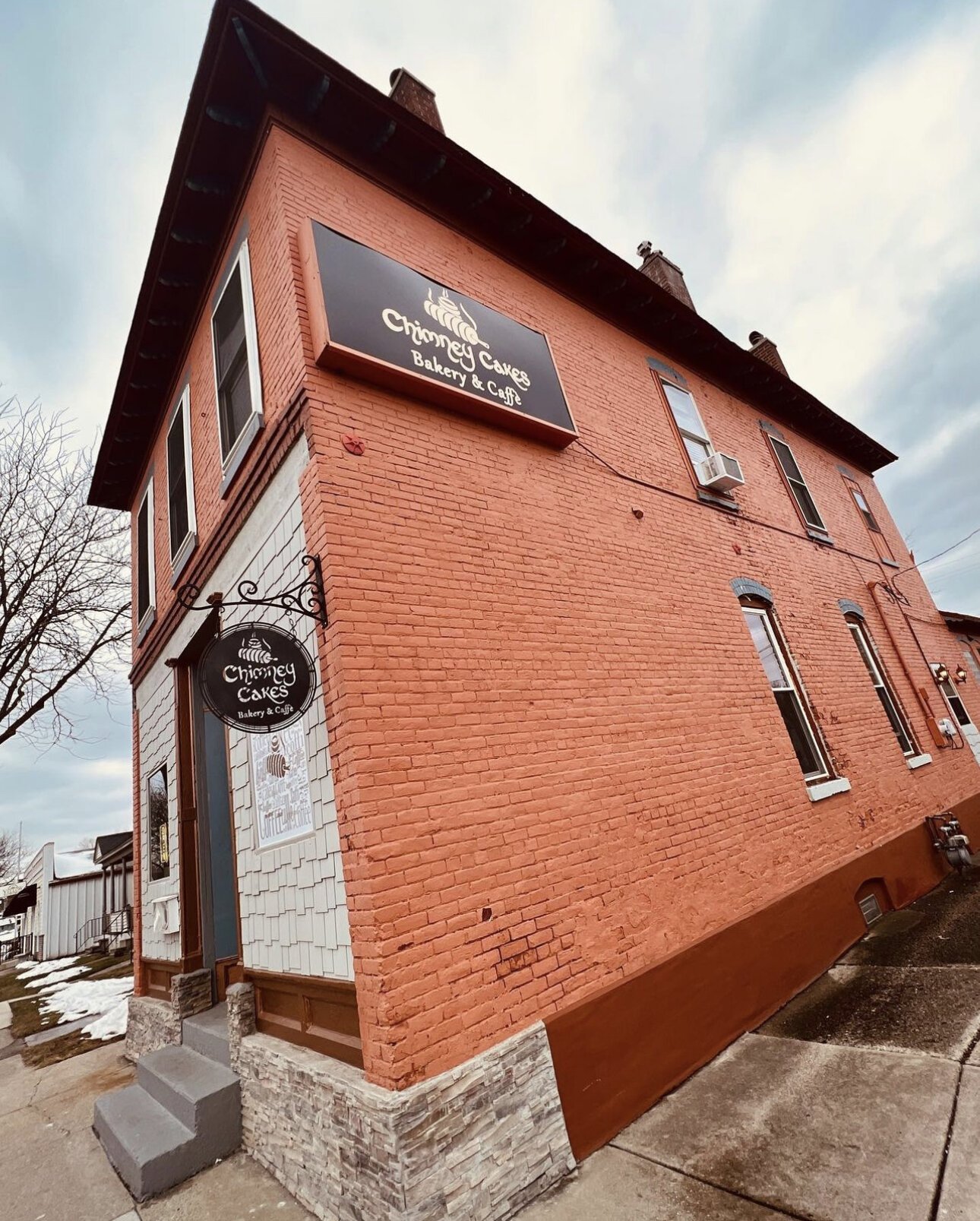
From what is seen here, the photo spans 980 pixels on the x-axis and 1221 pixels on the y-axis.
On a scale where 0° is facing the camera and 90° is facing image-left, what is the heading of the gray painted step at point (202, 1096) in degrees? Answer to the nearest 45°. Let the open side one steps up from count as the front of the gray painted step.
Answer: approximately 45°

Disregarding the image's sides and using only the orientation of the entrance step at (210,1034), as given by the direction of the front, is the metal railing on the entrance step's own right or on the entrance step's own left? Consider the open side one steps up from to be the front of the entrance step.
on the entrance step's own right

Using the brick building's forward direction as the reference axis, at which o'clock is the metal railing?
The metal railing is roughly at 3 o'clock from the brick building.

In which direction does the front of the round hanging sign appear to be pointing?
toward the camera

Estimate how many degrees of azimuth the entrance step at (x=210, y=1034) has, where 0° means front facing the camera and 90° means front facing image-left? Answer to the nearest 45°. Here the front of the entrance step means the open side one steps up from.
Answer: approximately 45°

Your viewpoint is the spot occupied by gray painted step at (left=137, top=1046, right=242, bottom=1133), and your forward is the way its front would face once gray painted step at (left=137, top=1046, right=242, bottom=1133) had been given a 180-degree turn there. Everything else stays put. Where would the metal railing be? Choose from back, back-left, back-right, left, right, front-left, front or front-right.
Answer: front-left

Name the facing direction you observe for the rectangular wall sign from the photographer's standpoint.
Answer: facing the viewer and to the right of the viewer

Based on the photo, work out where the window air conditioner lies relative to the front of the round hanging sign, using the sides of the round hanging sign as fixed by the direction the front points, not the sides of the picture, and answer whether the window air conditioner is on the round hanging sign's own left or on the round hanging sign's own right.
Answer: on the round hanging sign's own left

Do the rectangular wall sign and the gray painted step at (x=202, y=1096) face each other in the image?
no

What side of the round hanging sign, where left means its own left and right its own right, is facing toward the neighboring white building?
back

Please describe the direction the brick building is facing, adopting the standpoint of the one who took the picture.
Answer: facing the viewer and to the left of the viewer

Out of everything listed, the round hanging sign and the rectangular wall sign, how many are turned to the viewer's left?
0

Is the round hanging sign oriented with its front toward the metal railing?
no

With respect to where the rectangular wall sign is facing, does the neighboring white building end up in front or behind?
behind
